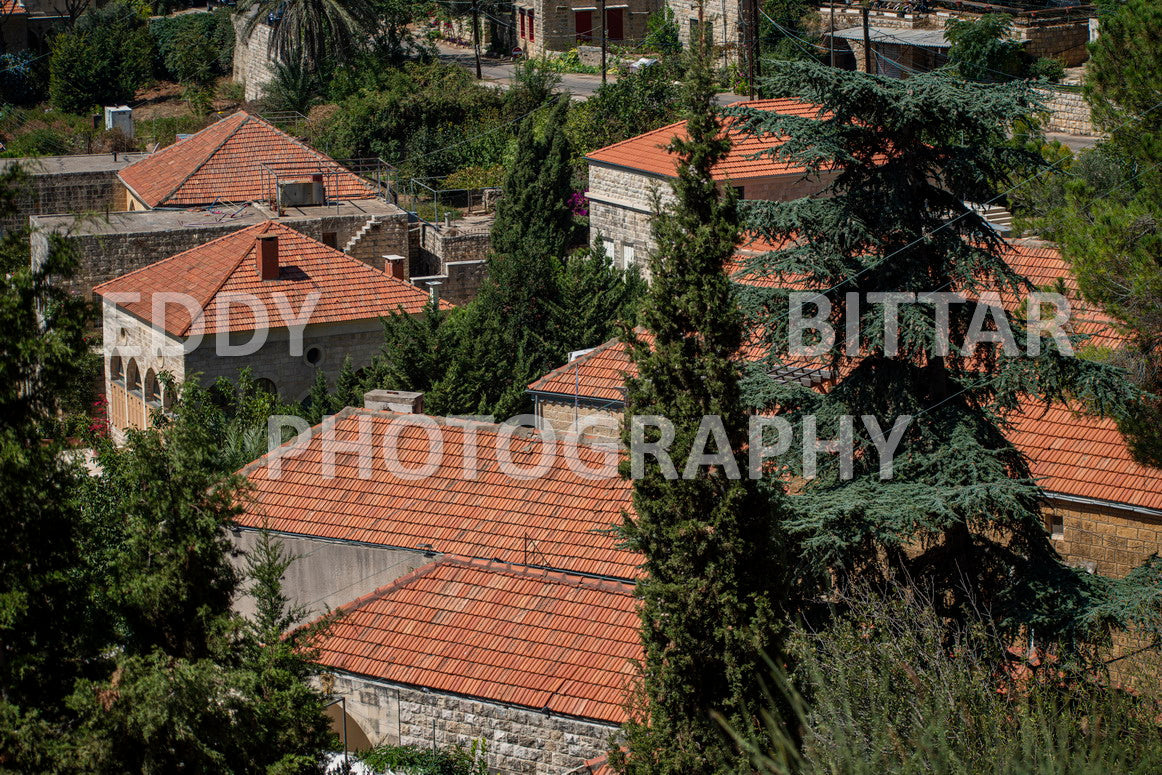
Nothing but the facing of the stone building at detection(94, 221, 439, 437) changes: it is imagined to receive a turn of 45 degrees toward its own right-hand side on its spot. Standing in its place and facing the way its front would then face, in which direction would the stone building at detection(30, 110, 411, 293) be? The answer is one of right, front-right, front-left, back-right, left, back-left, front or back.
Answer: right

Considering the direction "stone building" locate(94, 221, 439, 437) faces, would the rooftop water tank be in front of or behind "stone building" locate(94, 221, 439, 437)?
behind

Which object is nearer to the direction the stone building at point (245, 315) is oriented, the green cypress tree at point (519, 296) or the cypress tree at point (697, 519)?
the cypress tree at point (697, 519)

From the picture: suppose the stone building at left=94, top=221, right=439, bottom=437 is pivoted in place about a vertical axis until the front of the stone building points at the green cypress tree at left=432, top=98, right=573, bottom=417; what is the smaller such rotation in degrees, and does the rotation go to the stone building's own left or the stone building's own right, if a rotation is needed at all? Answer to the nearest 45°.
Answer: approximately 135° to the stone building's own left

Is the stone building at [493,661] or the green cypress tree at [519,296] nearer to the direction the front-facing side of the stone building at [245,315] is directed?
the stone building

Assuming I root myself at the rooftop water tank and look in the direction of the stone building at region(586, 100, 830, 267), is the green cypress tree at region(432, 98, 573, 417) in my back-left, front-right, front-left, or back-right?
front-right

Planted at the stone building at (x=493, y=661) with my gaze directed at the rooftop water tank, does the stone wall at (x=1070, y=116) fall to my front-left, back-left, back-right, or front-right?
front-right

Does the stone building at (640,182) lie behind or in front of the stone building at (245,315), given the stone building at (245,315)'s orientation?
behind

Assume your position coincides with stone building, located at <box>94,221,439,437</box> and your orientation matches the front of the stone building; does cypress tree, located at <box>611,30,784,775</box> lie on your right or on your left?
on your left

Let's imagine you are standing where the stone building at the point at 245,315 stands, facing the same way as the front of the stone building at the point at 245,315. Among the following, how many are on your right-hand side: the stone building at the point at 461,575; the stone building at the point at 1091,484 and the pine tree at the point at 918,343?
0

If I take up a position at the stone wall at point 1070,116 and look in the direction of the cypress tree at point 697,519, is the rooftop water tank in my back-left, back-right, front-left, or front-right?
front-right

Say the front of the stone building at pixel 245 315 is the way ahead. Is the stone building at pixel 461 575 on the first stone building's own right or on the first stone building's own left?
on the first stone building's own left

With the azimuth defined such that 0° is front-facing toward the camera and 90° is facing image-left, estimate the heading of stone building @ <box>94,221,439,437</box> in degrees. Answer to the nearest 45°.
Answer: approximately 45°

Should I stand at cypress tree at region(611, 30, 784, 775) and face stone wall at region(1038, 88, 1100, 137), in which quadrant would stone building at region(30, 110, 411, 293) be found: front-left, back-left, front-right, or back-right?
front-left

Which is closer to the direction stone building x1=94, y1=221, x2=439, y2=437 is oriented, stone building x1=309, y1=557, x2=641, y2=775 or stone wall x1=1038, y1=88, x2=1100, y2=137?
the stone building

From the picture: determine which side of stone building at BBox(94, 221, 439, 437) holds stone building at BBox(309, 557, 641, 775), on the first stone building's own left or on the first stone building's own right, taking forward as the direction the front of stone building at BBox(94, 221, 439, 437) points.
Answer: on the first stone building's own left
